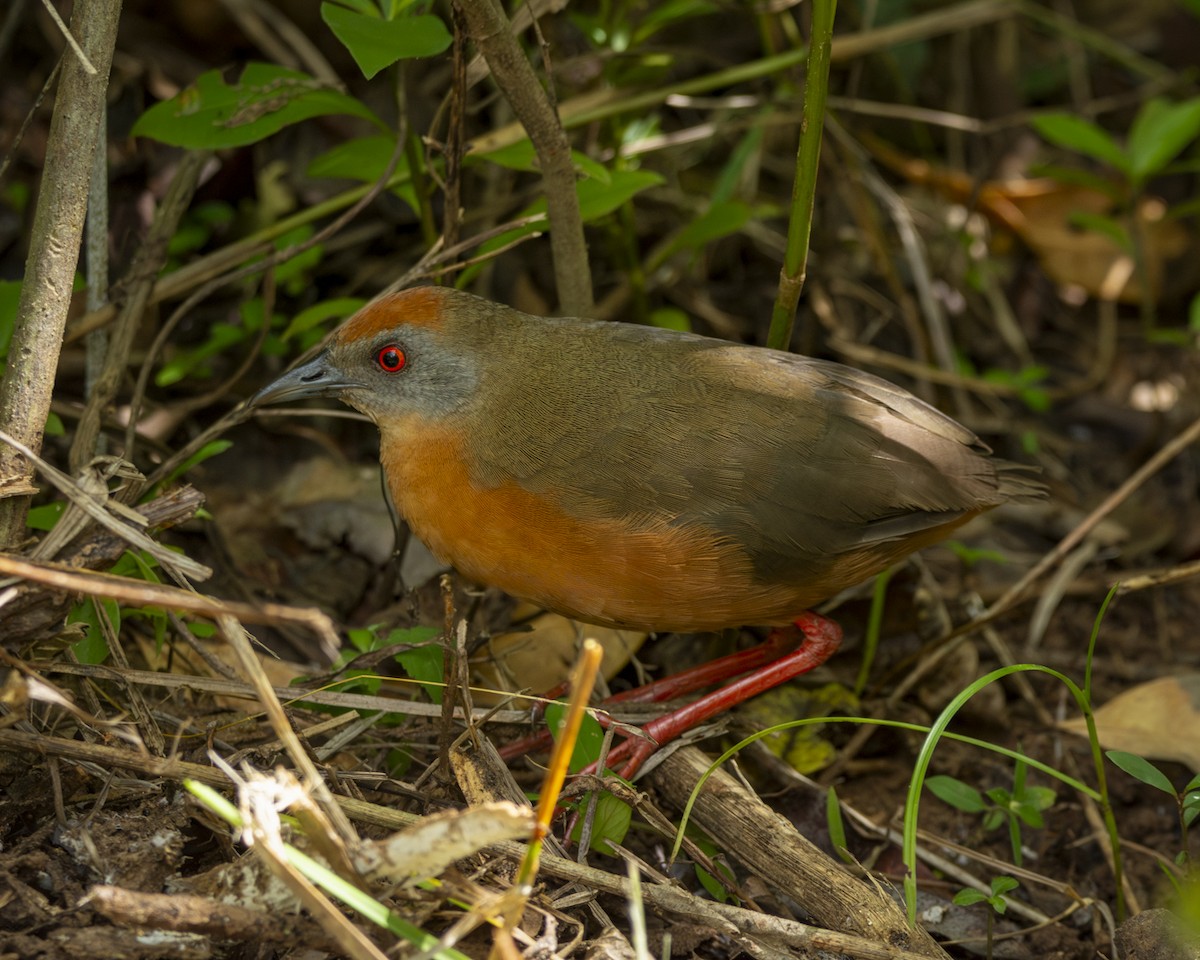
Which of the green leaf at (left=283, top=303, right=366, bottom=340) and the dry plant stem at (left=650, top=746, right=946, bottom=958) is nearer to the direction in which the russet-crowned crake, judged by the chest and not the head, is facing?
the green leaf

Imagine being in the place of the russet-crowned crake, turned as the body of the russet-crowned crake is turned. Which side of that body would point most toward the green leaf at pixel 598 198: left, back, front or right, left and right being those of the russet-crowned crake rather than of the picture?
right

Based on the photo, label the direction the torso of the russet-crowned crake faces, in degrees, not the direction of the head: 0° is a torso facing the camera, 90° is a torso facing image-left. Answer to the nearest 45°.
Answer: approximately 90°

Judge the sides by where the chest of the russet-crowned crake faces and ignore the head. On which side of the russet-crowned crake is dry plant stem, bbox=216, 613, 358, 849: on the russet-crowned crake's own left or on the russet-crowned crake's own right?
on the russet-crowned crake's own left

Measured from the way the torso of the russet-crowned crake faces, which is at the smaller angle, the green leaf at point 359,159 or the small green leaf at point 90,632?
the small green leaf

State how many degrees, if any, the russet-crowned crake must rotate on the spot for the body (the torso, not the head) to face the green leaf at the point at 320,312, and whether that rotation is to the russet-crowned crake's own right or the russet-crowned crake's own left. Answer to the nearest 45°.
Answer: approximately 45° to the russet-crowned crake's own right

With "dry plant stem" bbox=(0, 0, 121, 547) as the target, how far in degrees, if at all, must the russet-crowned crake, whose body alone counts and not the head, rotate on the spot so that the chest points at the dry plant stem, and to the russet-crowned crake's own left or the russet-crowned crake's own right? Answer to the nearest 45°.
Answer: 0° — it already faces it

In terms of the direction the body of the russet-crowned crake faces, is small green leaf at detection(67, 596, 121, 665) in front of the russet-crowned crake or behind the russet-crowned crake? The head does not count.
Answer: in front

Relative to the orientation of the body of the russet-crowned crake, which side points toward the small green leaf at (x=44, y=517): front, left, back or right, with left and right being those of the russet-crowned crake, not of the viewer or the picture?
front

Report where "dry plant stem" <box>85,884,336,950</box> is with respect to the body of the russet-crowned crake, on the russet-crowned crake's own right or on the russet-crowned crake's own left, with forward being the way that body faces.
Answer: on the russet-crowned crake's own left
